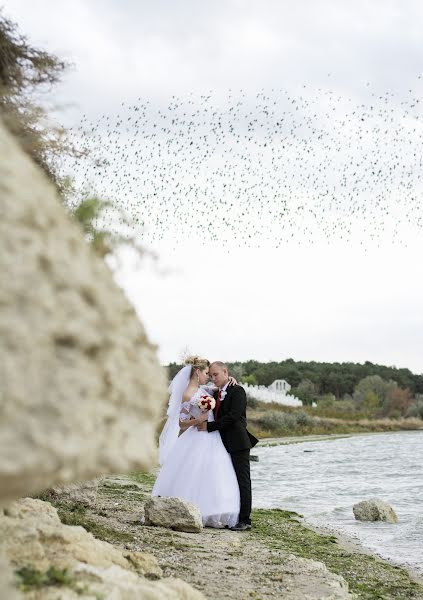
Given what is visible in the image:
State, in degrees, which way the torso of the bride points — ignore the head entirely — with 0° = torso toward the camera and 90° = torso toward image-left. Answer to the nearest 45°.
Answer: approximately 270°

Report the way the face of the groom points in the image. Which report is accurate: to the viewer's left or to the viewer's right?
to the viewer's left

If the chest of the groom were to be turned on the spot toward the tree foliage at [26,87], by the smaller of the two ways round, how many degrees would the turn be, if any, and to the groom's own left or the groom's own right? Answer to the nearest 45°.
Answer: approximately 45° to the groom's own left

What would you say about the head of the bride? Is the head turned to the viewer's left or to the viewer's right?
to the viewer's right

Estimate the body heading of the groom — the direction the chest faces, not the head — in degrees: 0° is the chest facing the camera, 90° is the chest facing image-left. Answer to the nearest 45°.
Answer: approximately 45°

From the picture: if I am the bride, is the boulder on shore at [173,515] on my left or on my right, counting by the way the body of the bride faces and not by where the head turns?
on my right

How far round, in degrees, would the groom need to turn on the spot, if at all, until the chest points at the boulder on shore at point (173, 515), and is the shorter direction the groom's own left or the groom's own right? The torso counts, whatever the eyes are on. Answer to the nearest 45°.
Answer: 0° — they already face it

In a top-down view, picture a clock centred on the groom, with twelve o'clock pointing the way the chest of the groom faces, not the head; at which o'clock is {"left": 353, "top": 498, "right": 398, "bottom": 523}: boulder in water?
The boulder in water is roughly at 6 o'clock from the groom.

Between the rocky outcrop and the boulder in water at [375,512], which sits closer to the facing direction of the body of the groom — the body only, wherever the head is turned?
the rocky outcrop
